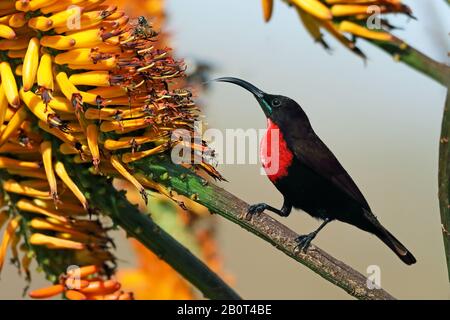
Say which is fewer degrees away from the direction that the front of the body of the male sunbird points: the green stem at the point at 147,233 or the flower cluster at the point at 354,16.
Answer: the green stem

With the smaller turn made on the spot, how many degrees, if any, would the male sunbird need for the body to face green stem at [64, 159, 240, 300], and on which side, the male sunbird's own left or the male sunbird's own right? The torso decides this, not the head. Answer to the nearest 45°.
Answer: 0° — it already faces it

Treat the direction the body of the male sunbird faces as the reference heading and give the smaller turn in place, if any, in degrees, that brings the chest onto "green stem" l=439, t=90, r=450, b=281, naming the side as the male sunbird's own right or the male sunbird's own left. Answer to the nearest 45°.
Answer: approximately 135° to the male sunbird's own left

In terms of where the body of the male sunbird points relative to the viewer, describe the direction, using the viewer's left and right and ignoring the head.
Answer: facing to the left of the viewer

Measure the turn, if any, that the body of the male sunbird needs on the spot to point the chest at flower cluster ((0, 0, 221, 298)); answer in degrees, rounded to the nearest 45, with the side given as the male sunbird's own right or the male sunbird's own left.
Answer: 0° — it already faces it
